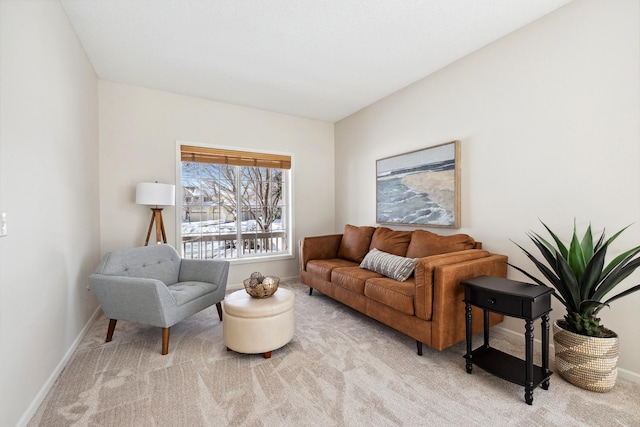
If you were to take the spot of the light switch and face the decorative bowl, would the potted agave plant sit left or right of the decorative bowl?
right

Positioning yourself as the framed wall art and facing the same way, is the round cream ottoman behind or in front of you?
in front

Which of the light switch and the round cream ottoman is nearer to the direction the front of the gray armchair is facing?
the round cream ottoman

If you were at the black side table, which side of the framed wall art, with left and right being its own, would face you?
left

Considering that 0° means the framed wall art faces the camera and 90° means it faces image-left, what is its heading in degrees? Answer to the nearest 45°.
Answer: approximately 45°

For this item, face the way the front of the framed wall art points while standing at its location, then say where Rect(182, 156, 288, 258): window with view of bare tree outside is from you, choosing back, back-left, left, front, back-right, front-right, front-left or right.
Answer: front-right

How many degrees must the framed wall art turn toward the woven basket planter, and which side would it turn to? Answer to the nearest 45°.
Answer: approximately 90° to its left

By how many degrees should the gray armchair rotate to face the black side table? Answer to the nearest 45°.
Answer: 0° — it already faces it

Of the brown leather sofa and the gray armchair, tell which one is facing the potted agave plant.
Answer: the gray armchair

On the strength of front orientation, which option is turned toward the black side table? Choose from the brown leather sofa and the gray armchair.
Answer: the gray armchair

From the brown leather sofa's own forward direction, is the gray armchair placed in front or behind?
in front

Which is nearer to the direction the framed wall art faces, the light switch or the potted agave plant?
the light switch

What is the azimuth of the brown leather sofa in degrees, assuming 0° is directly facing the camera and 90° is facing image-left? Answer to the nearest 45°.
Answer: approximately 45°

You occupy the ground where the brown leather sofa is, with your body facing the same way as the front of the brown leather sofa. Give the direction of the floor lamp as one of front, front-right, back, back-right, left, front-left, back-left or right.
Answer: front-right
